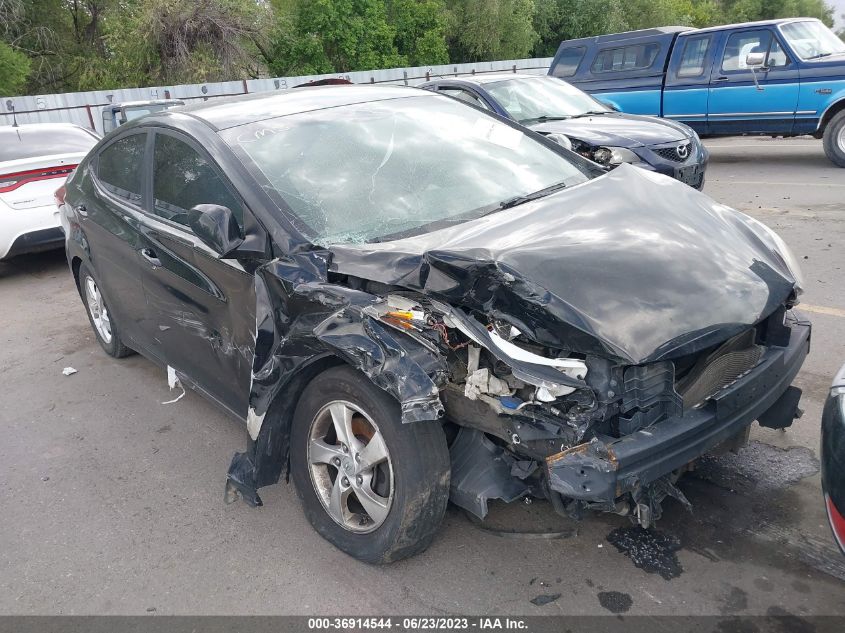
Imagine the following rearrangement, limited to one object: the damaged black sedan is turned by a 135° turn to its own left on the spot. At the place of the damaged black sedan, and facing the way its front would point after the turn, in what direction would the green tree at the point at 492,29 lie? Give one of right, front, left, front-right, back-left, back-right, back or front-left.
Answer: front

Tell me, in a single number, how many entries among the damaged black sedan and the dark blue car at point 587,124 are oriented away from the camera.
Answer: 0

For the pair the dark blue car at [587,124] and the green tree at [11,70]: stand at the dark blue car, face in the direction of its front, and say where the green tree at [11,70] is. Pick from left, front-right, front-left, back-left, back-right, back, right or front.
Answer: back

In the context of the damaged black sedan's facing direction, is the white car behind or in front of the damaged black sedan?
behind

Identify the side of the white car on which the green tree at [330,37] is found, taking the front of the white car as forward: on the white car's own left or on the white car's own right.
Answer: on the white car's own right

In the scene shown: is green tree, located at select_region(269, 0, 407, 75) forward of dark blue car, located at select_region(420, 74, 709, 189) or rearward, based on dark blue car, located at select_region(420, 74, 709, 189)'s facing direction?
rearward

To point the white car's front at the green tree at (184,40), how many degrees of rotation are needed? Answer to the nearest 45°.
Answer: approximately 45° to its right

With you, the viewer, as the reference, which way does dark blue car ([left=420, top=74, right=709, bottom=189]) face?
facing the viewer and to the right of the viewer

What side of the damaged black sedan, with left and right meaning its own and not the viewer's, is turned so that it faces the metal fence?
back

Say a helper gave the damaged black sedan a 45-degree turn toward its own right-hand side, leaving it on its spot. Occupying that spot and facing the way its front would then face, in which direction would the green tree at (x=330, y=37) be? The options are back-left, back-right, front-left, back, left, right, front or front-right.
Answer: back

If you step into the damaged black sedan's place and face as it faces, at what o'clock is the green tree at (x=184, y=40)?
The green tree is roughly at 7 o'clock from the damaged black sedan.

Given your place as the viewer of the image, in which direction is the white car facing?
facing away from the viewer and to the left of the viewer
